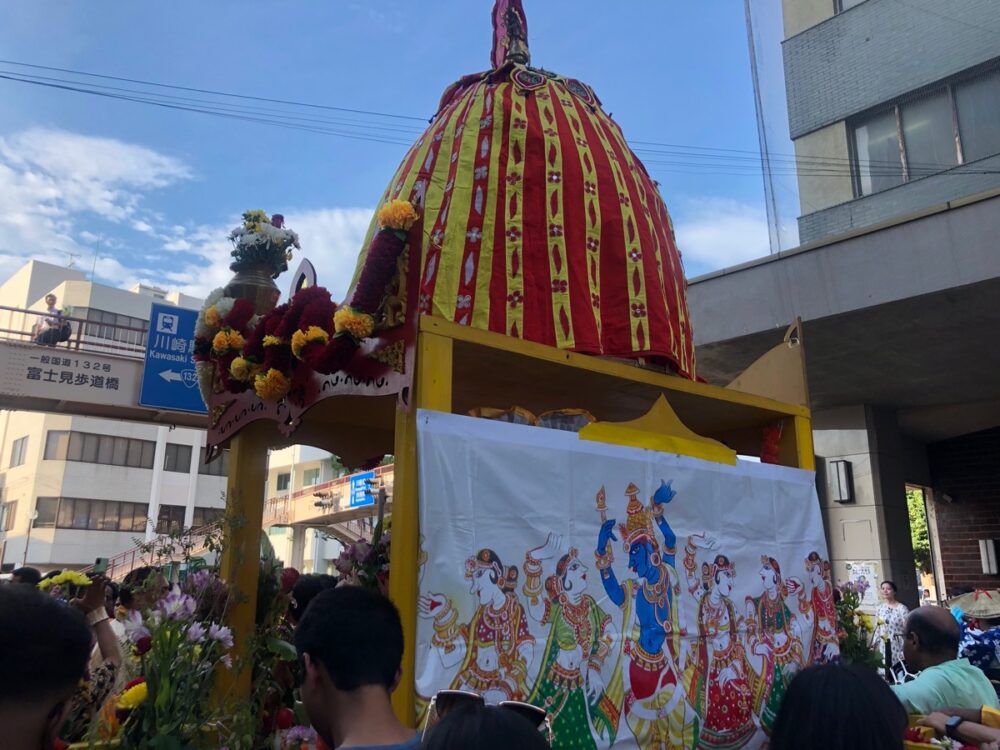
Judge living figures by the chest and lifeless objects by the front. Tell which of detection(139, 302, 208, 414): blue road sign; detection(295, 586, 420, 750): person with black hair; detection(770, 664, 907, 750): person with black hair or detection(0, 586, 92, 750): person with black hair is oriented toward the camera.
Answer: the blue road sign

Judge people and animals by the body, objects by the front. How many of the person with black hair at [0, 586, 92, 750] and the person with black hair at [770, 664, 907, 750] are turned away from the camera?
2

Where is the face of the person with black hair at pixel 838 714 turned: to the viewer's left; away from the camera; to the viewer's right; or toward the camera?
away from the camera

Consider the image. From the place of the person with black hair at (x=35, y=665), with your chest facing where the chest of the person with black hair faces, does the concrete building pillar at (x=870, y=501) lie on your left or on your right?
on your right

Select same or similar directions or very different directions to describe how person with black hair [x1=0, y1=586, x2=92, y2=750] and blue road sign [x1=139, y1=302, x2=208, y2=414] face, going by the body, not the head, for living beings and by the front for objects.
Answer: very different directions

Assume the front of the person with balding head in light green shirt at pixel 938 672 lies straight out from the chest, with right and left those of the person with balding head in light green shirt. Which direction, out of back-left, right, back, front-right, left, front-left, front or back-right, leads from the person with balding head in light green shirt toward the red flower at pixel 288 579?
front-left

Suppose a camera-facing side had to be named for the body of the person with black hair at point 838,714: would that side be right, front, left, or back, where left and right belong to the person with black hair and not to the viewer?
back

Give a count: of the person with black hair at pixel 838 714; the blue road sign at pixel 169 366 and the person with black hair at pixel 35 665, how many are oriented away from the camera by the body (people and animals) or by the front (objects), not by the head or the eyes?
2

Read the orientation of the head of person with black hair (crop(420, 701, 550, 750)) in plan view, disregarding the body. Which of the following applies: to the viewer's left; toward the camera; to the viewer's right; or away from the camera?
away from the camera

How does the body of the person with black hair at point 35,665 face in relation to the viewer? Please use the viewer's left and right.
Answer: facing away from the viewer

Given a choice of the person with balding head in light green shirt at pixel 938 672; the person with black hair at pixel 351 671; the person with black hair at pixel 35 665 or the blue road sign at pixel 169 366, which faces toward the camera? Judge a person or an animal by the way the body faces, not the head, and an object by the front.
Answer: the blue road sign

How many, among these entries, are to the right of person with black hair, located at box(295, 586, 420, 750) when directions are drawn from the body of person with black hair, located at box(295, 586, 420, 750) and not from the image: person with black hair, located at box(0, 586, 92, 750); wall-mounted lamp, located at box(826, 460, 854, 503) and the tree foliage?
2

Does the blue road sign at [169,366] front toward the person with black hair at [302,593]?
yes

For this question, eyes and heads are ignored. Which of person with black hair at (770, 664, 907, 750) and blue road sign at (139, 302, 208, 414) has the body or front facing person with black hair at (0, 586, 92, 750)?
the blue road sign

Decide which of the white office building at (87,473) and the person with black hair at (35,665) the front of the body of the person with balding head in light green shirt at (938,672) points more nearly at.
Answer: the white office building

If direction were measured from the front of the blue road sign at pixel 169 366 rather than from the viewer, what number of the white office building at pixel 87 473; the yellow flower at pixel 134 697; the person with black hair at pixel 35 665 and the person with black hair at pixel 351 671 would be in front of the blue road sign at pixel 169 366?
3
